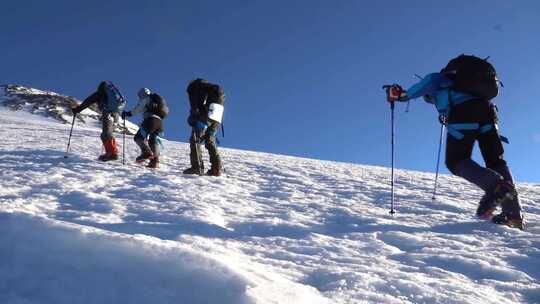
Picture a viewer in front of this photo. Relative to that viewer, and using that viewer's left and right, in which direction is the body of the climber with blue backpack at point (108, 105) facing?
facing to the left of the viewer

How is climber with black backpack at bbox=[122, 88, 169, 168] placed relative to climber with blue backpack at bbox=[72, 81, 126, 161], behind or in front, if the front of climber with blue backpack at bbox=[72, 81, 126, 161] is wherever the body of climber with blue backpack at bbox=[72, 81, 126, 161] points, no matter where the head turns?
behind
